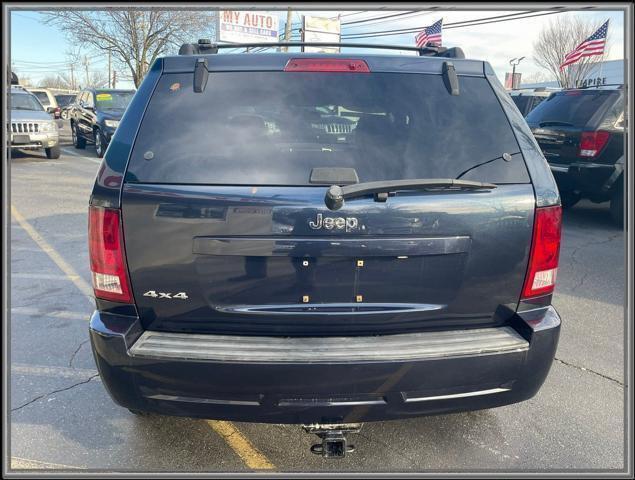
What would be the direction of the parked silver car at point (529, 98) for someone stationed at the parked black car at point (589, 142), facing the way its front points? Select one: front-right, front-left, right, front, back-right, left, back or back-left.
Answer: front-left

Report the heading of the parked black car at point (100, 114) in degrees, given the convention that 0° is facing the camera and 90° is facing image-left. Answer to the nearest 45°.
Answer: approximately 315°

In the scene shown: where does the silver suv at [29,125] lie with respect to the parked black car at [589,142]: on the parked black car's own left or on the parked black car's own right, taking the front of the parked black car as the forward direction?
on the parked black car's own left

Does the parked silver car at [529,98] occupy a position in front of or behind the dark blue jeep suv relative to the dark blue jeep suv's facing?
in front

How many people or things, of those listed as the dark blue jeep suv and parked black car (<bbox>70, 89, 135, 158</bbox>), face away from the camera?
1

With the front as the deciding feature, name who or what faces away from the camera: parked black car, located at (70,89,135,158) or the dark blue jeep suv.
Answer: the dark blue jeep suv

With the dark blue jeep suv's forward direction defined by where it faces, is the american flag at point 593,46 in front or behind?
in front

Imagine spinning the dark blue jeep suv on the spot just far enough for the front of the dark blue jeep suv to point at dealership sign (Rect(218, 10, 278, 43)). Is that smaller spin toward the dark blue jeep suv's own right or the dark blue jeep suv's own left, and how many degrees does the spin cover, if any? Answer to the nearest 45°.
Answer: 0° — it already faces it

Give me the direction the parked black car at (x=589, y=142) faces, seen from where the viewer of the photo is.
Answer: facing away from the viewer and to the right of the viewer

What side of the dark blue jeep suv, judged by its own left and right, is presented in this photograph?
back

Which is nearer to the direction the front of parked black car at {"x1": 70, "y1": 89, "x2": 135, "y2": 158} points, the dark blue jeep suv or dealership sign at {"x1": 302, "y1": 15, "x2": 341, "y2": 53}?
the dark blue jeep suv

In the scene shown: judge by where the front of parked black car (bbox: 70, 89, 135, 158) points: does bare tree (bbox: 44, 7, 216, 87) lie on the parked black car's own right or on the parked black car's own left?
on the parked black car's own left

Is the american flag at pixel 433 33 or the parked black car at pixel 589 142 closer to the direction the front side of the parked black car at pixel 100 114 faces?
the parked black car
